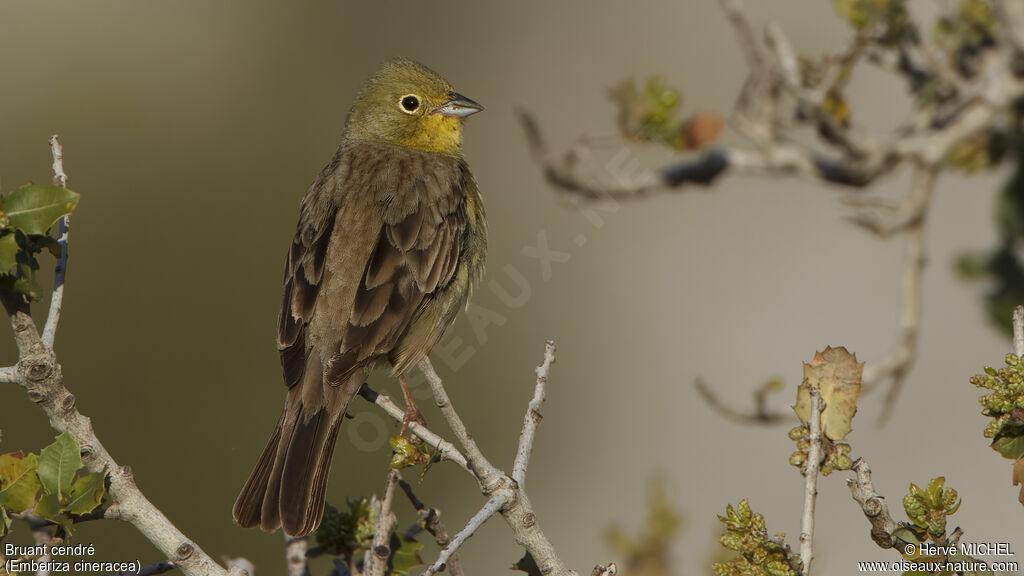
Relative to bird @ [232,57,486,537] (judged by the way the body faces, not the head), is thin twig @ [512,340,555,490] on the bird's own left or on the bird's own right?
on the bird's own right

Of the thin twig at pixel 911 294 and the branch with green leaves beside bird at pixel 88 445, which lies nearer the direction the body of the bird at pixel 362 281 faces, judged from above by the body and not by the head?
the thin twig

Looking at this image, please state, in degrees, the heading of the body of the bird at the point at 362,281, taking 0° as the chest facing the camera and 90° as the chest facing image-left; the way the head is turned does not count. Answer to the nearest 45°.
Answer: approximately 225°
